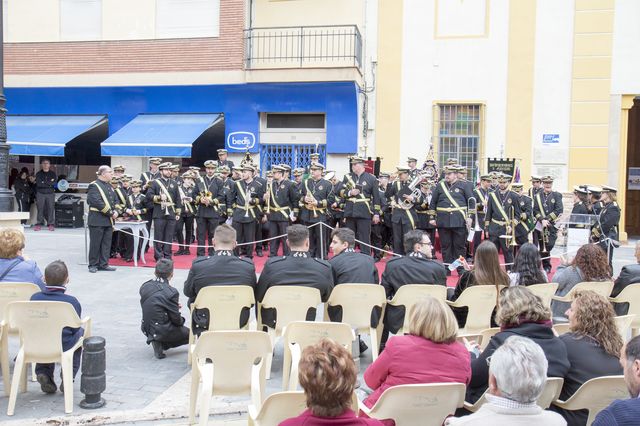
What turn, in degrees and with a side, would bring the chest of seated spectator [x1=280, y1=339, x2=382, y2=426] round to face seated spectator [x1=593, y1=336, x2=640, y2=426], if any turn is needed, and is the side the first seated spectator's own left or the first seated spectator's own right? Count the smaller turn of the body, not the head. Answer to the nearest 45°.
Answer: approximately 90° to the first seated spectator's own right

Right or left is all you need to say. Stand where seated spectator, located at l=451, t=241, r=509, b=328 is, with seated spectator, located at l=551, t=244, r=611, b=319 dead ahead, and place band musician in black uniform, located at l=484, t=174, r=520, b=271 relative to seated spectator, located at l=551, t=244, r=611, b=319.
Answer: left

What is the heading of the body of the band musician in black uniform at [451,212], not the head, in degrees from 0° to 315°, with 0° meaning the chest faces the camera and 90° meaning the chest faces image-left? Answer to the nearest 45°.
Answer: approximately 0°

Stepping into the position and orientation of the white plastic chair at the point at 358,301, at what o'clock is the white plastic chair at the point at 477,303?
the white plastic chair at the point at 477,303 is roughly at 3 o'clock from the white plastic chair at the point at 358,301.

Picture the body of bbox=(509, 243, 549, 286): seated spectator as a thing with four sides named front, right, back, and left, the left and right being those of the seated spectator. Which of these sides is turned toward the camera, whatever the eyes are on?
back

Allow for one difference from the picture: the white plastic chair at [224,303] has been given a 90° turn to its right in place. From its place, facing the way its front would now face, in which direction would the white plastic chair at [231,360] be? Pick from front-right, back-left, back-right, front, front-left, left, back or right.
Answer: right

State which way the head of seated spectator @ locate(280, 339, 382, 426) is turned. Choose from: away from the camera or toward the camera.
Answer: away from the camera

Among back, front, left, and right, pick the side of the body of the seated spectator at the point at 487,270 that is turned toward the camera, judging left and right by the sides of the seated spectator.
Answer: back

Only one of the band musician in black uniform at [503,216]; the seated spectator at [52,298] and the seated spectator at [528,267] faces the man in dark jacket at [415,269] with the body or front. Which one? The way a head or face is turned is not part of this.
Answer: the band musician in black uniform

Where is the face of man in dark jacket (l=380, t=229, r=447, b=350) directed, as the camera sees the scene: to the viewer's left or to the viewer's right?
to the viewer's right

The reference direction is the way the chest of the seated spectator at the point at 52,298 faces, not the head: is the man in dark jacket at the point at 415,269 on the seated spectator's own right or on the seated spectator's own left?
on the seated spectator's own right

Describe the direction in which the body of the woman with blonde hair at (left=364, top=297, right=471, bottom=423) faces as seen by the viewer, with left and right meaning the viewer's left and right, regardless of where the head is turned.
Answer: facing away from the viewer

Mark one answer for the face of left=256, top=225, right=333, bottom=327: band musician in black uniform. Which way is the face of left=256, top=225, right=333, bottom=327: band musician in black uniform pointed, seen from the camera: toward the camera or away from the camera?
away from the camera

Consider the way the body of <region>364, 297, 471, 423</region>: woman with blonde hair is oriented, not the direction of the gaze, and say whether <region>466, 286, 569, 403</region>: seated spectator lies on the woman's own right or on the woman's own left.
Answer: on the woman's own right
